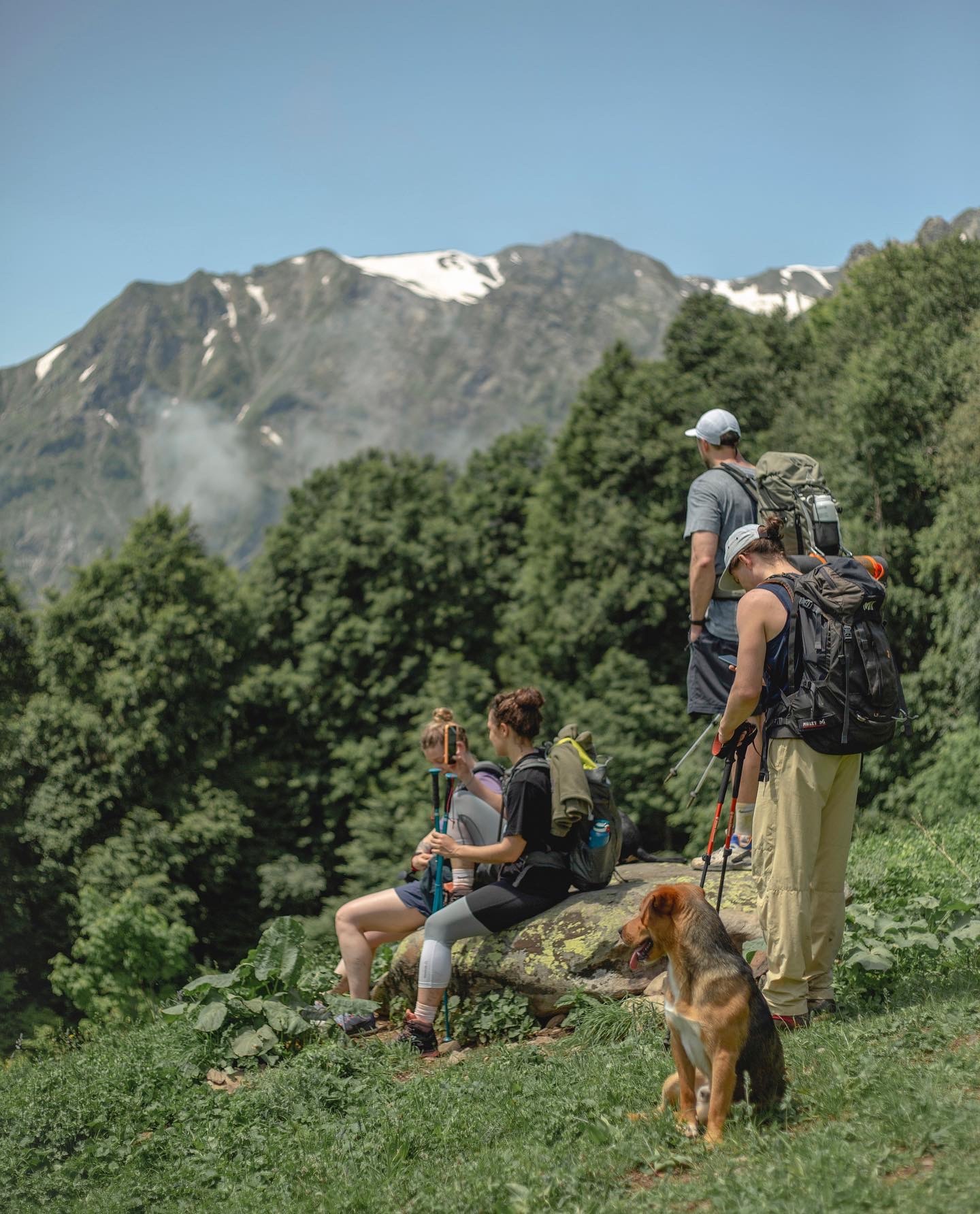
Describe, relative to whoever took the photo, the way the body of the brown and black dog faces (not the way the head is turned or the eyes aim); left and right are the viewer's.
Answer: facing the viewer and to the left of the viewer

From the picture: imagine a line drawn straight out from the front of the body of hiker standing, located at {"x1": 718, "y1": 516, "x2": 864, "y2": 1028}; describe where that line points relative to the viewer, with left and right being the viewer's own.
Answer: facing away from the viewer and to the left of the viewer

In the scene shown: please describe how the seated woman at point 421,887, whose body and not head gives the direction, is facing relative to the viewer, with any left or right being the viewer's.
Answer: facing to the left of the viewer

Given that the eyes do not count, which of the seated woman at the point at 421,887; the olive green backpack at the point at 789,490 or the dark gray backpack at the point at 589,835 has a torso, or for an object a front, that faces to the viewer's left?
the seated woman

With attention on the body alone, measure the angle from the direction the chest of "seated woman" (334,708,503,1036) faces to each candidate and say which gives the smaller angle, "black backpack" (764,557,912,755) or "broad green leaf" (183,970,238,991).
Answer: the broad green leaf

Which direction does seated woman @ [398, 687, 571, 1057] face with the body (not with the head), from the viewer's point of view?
to the viewer's left

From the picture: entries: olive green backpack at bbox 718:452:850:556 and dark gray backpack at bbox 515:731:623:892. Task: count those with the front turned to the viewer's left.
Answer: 0

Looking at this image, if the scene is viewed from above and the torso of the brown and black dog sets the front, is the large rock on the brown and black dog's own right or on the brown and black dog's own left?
on the brown and black dog's own right

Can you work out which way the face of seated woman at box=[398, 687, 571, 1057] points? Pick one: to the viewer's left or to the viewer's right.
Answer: to the viewer's left

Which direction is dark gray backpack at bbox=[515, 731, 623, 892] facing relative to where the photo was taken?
to the viewer's right

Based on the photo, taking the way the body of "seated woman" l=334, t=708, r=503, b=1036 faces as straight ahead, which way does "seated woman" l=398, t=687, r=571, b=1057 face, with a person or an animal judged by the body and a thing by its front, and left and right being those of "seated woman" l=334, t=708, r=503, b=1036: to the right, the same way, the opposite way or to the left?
the same way
